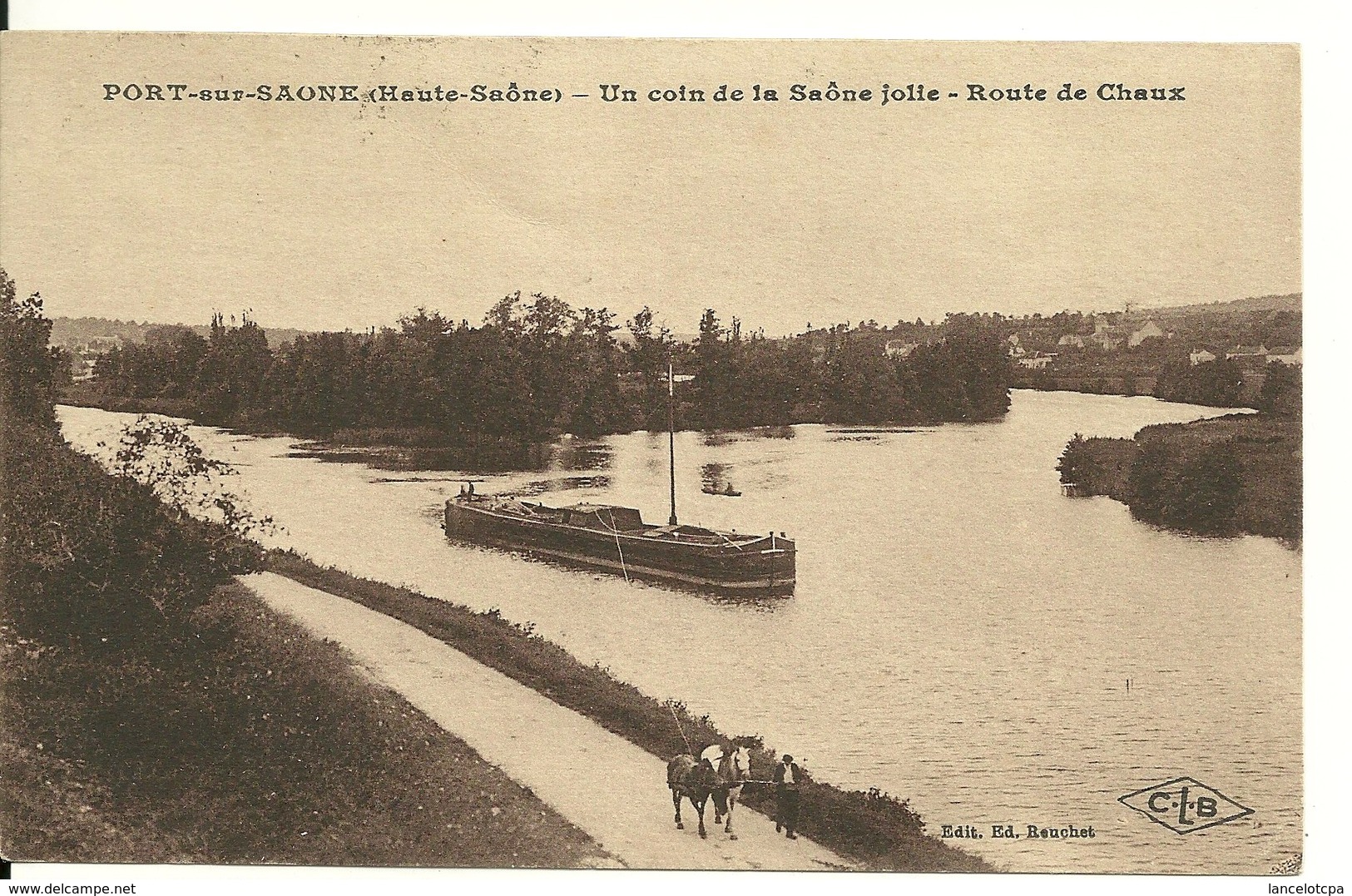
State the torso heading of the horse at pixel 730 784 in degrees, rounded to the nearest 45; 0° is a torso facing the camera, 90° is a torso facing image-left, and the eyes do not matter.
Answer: approximately 315°

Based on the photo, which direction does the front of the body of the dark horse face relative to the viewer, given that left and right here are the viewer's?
facing the viewer and to the right of the viewer

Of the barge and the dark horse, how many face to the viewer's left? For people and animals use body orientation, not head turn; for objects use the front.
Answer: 0

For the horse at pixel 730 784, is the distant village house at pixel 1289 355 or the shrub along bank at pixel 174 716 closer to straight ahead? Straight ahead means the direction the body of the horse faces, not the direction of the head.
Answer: the distant village house

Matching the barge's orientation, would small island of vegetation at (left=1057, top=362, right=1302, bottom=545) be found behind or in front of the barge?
in front
